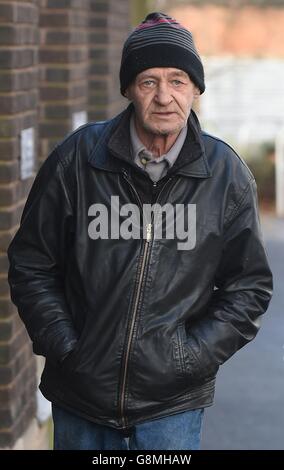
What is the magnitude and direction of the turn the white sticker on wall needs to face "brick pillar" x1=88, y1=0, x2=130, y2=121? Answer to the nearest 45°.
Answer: approximately 135° to its left

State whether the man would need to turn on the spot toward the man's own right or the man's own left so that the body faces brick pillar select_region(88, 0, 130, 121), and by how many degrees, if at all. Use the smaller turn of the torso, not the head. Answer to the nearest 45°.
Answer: approximately 180°

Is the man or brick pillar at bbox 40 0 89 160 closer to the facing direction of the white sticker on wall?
the man

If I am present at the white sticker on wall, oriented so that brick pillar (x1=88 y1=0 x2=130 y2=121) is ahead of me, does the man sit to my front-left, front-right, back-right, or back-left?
back-right

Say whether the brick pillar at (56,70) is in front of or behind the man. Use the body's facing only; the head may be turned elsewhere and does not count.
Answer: behind

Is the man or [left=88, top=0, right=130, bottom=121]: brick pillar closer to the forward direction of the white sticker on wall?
the man

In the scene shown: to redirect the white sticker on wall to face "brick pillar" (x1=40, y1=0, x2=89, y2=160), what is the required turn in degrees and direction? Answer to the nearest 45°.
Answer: approximately 135° to its left

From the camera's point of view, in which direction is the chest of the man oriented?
toward the camera

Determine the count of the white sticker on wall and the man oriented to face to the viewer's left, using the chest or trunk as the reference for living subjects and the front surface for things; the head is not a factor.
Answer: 0
